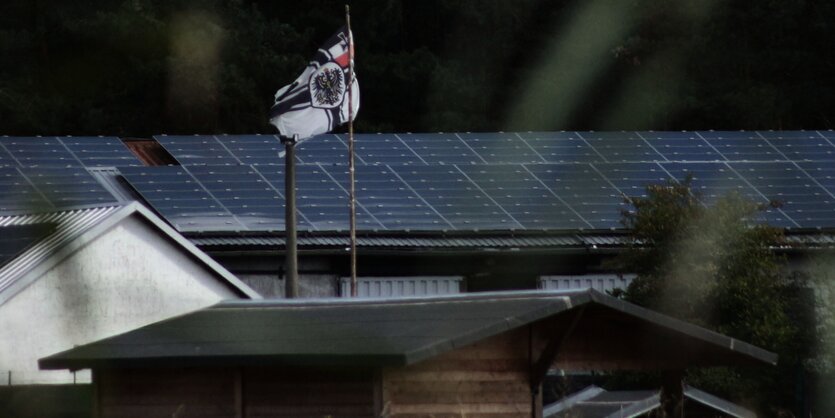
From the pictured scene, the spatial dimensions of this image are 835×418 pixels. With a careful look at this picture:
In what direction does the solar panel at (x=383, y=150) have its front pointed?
toward the camera

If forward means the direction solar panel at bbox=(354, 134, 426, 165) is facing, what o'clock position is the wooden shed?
The wooden shed is roughly at 12 o'clock from the solar panel.

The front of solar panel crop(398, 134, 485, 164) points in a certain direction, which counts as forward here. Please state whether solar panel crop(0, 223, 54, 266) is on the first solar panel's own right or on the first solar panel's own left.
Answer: on the first solar panel's own right

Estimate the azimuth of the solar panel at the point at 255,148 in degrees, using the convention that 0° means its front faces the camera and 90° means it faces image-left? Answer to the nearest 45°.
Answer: approximately 315°

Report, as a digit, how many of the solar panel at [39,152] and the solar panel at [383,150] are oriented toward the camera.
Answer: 2

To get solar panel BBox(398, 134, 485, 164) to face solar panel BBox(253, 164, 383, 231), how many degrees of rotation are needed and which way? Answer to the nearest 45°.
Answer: approximately 90° to its right

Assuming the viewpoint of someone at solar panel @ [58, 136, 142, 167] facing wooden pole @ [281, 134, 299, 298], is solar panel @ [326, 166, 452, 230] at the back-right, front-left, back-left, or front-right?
front-left

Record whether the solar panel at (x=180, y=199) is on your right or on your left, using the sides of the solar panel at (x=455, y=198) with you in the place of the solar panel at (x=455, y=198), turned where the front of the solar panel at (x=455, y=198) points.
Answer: on your right

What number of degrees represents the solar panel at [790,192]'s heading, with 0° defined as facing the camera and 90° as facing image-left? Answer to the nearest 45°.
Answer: approximately 315°

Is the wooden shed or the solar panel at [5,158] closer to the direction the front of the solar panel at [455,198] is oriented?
the wooden shed

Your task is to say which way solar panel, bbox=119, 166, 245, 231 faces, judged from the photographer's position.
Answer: facing the viewer and to the right of the viewer

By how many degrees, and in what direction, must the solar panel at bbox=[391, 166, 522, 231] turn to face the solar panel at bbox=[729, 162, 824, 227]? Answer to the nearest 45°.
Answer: approximately 45° to its left

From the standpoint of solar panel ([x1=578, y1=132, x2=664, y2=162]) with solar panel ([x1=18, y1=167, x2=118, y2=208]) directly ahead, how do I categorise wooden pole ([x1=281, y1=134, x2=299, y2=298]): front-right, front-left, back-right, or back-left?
front-left

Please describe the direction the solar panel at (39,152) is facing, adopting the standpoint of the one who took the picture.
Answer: facing the viewer

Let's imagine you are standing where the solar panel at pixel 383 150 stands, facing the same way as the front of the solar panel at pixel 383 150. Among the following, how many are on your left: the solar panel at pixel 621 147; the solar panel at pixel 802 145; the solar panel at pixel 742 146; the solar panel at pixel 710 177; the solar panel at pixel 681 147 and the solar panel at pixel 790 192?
6
